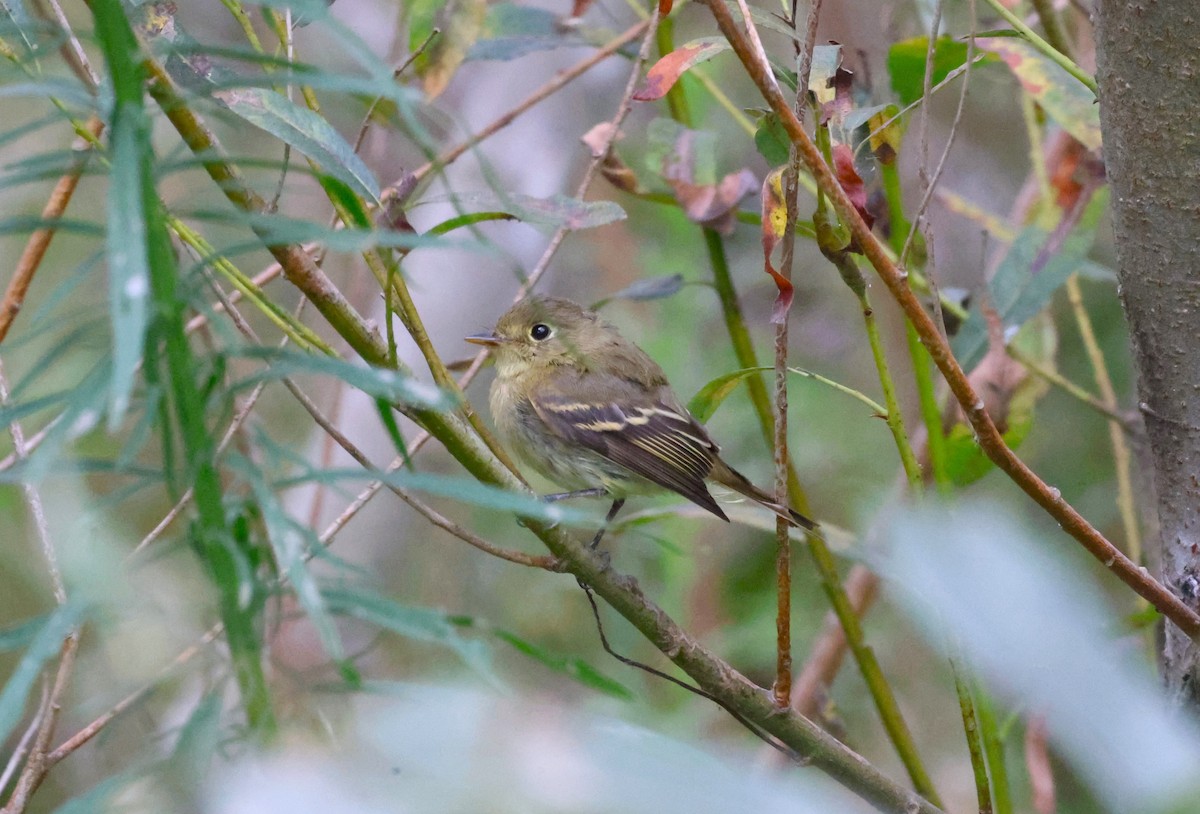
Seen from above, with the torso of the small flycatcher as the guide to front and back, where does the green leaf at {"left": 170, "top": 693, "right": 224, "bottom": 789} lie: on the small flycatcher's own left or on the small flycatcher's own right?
on the small flycatcher's own left

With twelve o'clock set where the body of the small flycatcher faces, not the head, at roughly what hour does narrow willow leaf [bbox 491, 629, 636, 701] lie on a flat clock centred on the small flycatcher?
The narrow willow leaf is roughly at 9 o'clock from the small flycatcher.

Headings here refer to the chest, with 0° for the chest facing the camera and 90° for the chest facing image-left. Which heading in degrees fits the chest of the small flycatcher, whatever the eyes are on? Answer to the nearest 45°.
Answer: approximately 90°

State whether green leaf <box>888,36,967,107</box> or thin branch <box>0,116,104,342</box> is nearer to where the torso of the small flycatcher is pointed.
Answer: the thin branch

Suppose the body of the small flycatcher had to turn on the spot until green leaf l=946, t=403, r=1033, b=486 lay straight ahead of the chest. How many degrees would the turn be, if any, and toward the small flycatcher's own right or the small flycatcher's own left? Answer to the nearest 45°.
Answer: approximately 135° to the small flycatcher's own left
